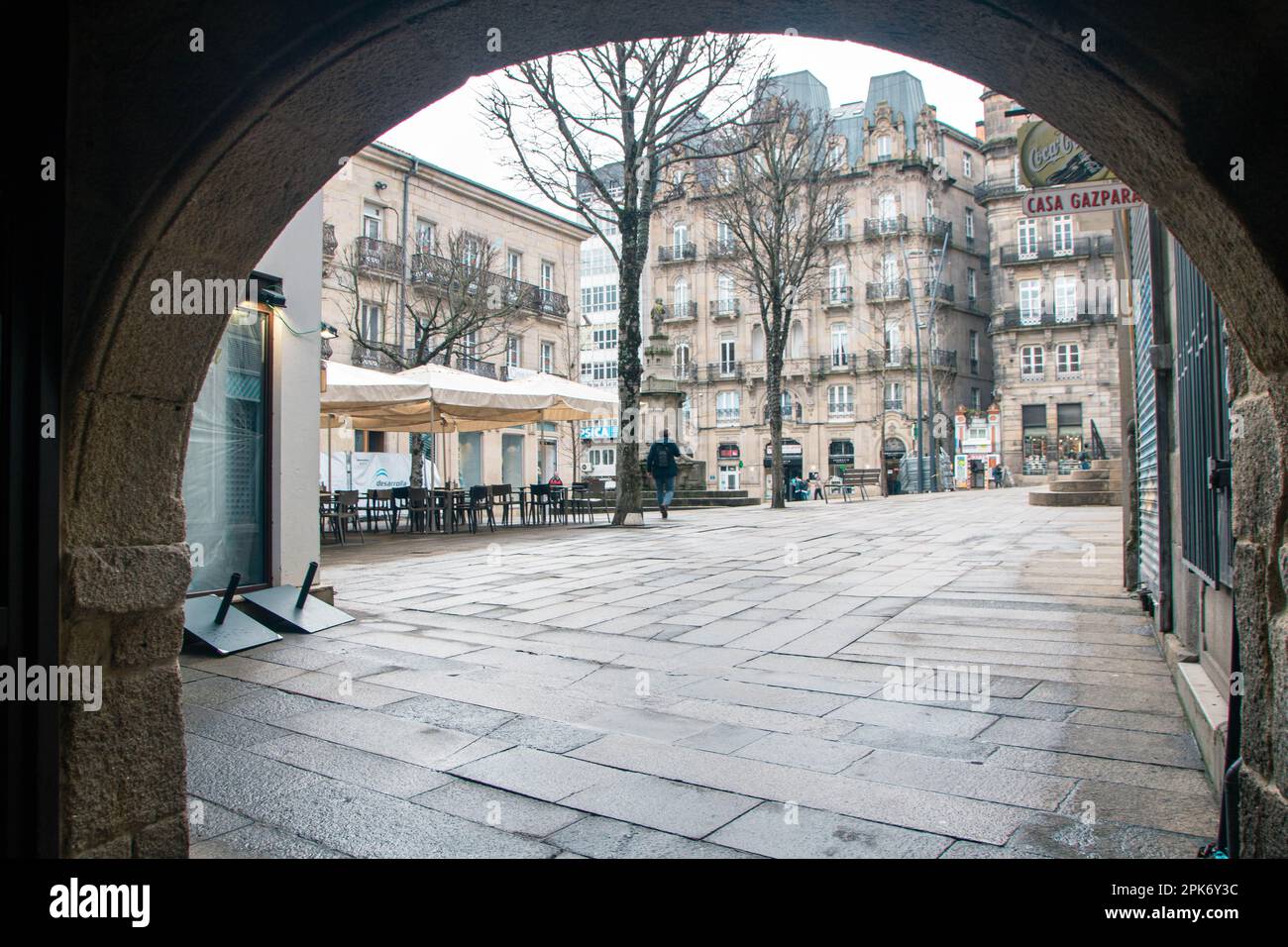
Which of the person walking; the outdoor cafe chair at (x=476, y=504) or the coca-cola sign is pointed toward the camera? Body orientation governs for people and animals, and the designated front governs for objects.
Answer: the coca-cola sign

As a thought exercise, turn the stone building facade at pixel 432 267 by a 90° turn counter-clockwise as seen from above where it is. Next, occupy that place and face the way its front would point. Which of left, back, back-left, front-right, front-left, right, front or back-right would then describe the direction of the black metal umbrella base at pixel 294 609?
back-right

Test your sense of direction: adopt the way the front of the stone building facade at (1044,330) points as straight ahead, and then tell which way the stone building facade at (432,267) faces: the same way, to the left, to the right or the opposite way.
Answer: to the left

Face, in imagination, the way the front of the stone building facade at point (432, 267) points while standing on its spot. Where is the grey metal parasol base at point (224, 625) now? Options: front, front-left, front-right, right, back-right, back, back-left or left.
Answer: front-right

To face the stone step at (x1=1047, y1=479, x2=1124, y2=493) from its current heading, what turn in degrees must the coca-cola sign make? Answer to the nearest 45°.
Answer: approximately 180°

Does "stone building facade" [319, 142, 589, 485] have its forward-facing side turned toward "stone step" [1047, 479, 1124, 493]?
yes

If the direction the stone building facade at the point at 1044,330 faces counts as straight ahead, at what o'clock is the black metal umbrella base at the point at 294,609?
The black metal umbrella base is roughly at 12 o'clock from the stone building facade.

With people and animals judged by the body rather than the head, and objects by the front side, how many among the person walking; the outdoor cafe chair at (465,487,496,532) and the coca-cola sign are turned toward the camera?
1

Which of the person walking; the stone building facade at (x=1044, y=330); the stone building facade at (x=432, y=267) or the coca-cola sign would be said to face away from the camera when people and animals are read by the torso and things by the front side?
the person walking

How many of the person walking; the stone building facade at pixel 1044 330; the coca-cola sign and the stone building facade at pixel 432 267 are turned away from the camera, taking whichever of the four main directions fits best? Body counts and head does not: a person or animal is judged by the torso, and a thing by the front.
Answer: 1

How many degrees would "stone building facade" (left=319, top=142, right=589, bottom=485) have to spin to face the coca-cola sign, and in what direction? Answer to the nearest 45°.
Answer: approximately 45° to its right

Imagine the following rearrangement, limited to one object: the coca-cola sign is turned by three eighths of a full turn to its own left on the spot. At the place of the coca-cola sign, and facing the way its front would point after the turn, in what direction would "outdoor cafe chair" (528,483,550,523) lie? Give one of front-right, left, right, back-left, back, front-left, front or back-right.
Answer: left

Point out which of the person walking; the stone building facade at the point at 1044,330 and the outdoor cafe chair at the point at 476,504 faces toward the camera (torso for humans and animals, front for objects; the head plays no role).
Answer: the stone building facade

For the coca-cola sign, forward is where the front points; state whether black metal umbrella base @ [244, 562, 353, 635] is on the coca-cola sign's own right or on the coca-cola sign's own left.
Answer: on the coca-cola sign's own right

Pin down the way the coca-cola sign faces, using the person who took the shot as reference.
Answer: facing the viewer
